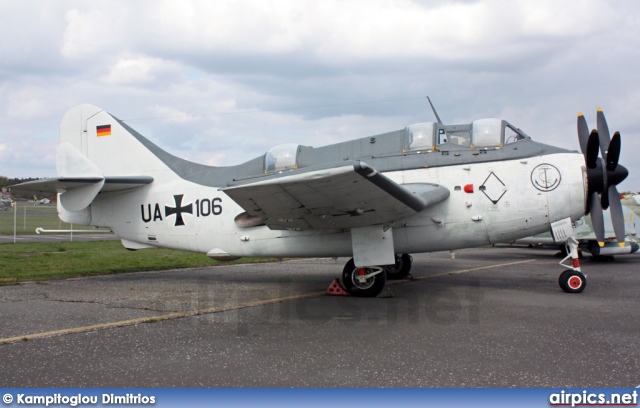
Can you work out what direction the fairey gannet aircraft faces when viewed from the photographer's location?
facing to the right of the viewer
